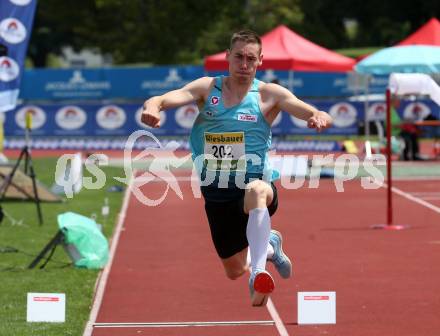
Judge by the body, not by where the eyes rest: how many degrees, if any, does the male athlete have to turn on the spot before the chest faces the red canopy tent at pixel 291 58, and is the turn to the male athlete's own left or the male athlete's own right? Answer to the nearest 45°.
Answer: approximately 180°

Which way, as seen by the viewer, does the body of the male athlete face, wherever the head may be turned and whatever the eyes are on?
toward the camera

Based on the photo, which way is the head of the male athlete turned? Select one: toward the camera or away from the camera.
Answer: toward the camera
